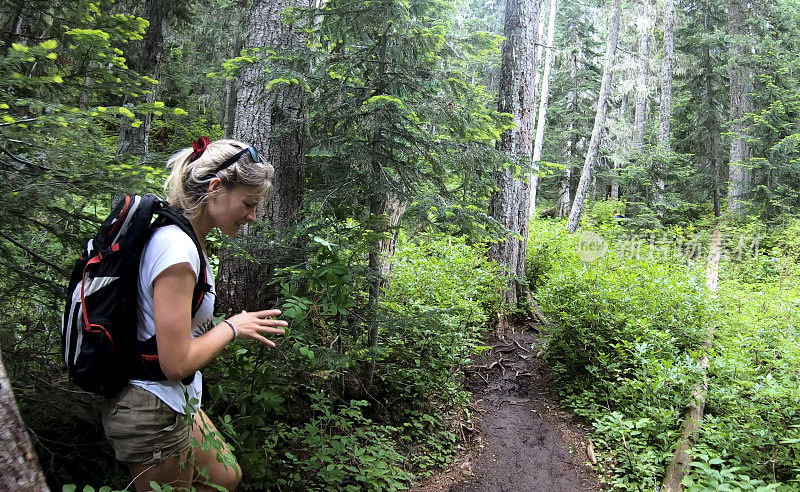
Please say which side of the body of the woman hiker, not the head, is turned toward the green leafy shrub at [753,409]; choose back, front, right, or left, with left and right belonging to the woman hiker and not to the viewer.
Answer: front

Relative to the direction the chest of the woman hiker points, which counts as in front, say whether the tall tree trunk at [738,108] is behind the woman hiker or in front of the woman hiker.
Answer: in front

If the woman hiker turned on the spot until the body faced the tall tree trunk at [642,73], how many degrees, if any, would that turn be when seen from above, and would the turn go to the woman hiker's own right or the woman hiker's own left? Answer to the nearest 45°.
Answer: approximately 45° to the woman hiker's own left

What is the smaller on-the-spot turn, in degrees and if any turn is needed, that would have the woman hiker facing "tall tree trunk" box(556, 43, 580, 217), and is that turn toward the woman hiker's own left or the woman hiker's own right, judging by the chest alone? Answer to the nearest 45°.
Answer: approximately 45° to the woman hiker's own left

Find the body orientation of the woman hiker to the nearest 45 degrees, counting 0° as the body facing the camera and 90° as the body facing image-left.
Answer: approximately 270°

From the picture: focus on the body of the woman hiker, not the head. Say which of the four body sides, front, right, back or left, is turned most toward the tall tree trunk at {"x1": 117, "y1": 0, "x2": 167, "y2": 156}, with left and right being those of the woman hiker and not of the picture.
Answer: left

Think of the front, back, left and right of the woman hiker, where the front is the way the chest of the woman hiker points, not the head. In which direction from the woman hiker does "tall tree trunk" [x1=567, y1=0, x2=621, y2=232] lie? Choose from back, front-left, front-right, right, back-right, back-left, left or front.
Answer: front-left

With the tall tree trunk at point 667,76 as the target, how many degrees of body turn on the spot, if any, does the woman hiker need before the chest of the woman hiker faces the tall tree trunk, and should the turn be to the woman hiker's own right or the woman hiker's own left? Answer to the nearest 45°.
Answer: approximately 45° to the woman hiker's own left

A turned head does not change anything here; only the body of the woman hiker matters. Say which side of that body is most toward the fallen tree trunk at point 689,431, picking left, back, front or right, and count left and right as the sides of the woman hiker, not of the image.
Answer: front
